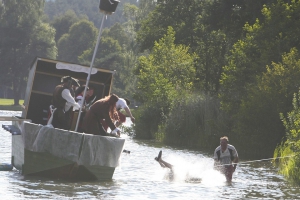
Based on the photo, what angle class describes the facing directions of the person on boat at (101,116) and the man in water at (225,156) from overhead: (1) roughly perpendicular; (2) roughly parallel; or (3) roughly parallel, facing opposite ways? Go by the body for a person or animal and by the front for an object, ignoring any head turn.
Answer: roughly perpendicular

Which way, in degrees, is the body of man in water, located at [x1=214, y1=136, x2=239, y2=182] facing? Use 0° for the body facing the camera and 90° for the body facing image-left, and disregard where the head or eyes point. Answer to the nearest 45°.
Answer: approximately 0°

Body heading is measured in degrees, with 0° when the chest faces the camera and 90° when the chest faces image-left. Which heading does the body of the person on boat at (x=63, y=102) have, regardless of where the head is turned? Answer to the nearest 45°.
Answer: approximately 270°

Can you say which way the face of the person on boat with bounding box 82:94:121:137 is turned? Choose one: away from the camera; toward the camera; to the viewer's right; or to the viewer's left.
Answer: to the viewer's right

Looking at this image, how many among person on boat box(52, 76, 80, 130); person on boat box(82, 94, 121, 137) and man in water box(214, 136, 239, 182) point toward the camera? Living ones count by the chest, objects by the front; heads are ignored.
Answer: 1

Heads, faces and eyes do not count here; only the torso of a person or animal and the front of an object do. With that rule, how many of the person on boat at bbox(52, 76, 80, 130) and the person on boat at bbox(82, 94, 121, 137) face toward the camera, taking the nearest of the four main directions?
0

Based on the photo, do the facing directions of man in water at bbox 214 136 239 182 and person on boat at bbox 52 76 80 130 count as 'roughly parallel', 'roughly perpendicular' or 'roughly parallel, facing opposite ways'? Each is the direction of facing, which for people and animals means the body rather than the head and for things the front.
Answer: roughly perpendicular

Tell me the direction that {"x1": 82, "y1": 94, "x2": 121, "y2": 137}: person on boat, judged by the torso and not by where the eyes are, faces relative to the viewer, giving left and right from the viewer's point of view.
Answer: facing to the right of the viewer

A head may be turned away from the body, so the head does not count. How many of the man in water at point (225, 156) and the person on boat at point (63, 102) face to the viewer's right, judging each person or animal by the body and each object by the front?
1
